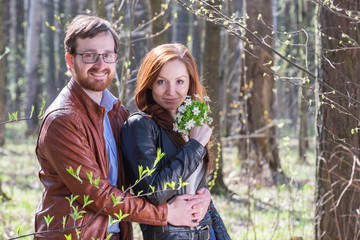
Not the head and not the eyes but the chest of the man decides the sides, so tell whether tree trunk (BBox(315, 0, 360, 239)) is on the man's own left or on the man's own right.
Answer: on the man's own left

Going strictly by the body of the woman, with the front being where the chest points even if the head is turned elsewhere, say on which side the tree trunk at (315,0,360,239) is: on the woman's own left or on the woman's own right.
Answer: on the woman's own left

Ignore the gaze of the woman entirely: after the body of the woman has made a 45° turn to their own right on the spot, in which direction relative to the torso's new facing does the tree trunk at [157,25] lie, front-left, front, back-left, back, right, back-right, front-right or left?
back

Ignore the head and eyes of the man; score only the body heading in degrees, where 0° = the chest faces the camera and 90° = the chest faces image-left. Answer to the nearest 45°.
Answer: approximately 315°

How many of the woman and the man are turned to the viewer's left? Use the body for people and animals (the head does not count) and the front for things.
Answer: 0

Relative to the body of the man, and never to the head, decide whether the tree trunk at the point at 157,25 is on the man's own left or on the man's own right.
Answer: on the man's own left

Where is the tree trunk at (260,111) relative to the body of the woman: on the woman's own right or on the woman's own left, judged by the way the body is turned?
on the woman's own left

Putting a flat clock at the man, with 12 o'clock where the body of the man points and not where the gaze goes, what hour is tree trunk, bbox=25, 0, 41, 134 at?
The tree trunk is roughly at 7 o'clock from the man.
